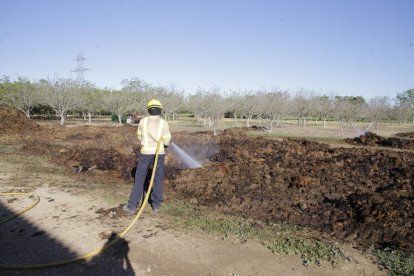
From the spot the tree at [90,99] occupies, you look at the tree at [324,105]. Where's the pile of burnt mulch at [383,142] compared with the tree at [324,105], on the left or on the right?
right

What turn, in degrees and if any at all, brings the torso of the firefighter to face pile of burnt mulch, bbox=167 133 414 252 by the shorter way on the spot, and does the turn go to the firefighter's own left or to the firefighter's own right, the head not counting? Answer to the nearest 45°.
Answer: approximately 90° to the firefighter's own right

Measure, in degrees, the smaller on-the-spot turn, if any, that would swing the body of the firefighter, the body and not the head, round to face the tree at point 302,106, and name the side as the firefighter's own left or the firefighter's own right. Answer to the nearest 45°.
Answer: approximately 45° to the firefighter's own right

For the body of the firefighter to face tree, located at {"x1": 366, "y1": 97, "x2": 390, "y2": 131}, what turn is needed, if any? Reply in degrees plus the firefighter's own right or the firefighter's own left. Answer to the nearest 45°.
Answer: approximately 45° to the firefighter's own right

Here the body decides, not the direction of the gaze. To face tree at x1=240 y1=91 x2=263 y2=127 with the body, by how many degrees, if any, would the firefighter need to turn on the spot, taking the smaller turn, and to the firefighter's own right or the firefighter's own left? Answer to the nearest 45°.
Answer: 0° — they already face it

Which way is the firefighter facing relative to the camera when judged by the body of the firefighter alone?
away from the camera

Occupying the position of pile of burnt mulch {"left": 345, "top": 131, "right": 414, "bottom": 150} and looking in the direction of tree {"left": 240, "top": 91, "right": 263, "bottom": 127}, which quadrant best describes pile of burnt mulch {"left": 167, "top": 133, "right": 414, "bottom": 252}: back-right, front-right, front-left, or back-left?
back-left

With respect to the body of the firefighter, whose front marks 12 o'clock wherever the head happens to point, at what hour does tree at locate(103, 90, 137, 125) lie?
The tree is roughly at 12 o'clock from the firefighter.

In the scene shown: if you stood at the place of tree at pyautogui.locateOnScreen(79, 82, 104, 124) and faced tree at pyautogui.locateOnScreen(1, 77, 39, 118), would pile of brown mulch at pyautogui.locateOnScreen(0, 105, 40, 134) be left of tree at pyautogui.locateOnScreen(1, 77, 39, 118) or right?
left
